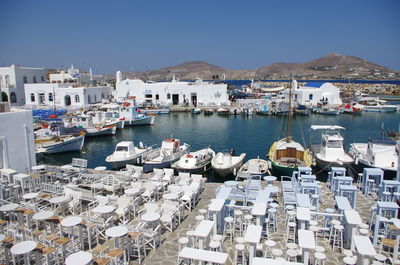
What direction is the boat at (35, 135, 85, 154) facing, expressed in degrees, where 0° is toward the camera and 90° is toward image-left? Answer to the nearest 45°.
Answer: approximately 270°

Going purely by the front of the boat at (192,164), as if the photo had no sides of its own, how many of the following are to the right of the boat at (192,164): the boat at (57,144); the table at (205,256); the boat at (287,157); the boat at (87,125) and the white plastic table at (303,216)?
2

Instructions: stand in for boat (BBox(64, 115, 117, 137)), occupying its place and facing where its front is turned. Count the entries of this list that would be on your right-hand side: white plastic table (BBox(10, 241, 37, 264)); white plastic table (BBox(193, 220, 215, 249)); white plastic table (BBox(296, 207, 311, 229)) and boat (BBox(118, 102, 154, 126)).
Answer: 3

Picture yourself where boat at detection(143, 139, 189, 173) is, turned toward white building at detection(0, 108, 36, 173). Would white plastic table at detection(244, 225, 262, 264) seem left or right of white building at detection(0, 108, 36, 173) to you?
left

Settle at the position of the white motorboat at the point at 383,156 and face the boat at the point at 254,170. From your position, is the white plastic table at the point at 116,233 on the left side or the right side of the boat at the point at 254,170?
left

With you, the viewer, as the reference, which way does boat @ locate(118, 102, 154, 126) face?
facing to the right of the viewer

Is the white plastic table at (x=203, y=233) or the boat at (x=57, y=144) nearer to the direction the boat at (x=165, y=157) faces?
the white plastic table
